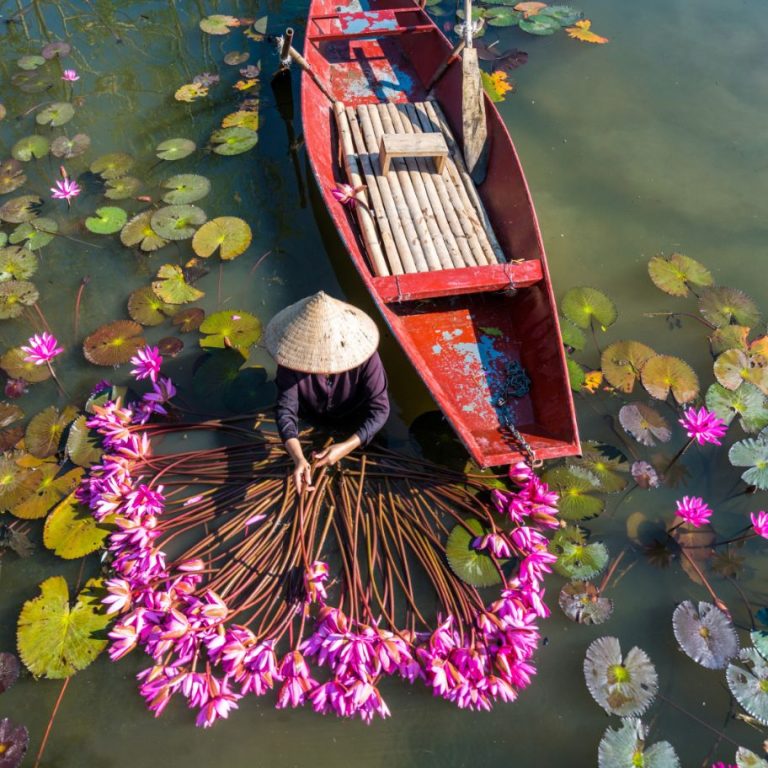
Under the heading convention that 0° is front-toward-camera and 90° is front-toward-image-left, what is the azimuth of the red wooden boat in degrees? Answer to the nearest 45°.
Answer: approximately 0°

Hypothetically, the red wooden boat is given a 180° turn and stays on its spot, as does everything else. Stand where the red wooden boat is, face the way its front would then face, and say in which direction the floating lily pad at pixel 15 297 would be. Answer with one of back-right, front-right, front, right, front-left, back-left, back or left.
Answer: left

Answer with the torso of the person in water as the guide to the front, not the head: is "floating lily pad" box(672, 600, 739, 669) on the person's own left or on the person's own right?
on the person's own left

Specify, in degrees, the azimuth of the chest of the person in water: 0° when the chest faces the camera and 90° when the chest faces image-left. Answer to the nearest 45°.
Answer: approximately 0°

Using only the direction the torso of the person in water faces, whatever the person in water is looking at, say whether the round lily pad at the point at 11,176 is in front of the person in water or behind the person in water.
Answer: behind

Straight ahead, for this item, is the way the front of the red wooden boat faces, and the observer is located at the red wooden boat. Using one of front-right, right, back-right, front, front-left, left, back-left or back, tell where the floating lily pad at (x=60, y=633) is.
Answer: front-right

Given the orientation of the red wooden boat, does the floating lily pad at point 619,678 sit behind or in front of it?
in front

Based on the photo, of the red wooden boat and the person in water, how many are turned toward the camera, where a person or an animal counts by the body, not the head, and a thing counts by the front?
2

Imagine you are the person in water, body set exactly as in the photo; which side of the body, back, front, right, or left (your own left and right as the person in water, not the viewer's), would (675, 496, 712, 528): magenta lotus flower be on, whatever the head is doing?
left

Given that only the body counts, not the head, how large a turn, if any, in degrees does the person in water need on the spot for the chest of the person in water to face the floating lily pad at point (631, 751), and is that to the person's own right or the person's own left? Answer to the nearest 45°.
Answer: approximately 45° to the person's own left
